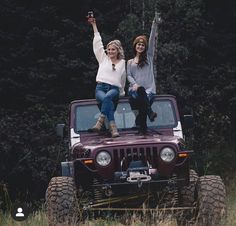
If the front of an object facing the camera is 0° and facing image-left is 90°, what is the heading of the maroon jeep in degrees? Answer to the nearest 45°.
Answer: approximately 0°

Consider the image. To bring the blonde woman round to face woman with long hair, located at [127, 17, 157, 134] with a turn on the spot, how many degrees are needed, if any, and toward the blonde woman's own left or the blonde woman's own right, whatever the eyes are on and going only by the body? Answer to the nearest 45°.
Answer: approximately 90° to the blonde woman's own left

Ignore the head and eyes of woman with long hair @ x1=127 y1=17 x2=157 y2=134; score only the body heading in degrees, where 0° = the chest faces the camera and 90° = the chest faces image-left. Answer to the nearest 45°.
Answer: approximately 0°

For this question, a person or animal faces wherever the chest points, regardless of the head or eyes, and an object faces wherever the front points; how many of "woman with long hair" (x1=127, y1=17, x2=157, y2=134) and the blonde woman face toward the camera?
2

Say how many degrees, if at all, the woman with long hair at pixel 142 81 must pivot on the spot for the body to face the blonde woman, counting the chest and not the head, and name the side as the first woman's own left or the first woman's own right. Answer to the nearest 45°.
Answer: approximately 90° to the first woman's own right
